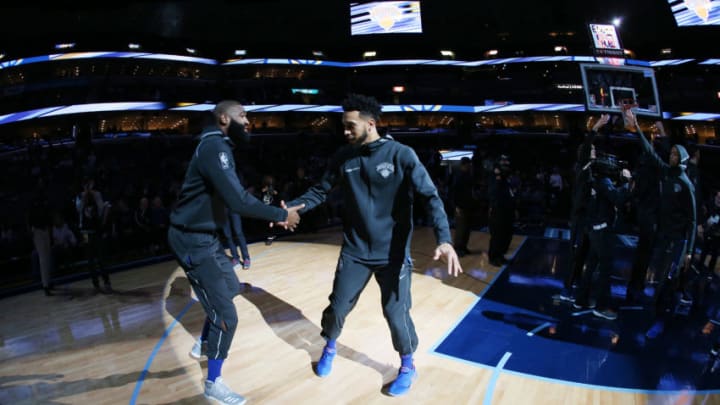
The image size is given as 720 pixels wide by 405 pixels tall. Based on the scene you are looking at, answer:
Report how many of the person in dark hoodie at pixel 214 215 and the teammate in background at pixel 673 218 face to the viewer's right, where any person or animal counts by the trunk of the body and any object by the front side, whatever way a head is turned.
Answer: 1

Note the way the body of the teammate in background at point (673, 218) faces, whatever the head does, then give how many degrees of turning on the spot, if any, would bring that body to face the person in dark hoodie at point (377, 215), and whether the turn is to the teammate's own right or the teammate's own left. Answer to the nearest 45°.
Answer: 0° — they already face them

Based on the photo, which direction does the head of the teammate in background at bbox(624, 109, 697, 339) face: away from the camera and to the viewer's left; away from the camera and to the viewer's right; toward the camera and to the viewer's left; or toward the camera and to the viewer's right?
toward the camera and to the viewer's left

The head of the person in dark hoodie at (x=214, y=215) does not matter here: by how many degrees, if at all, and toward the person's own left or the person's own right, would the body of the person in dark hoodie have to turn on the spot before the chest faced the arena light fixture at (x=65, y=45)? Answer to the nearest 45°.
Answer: approximately 90° to the person's own left

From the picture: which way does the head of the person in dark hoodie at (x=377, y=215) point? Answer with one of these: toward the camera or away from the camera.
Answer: toward the camera

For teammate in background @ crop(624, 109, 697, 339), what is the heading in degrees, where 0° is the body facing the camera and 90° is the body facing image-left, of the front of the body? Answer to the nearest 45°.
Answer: approximately 45°

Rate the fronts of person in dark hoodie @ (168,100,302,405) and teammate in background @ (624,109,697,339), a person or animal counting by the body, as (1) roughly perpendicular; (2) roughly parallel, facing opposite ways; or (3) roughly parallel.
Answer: roughly parallel, facing opposite ways

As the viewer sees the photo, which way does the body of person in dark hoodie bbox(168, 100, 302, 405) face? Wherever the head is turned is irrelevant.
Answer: to the viewer's right

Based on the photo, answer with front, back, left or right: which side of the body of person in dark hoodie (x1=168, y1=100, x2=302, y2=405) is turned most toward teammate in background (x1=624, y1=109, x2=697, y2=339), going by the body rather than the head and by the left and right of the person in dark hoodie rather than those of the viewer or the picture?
front

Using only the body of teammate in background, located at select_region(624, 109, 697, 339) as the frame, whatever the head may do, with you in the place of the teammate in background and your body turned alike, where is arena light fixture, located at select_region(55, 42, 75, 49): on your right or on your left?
on your right
